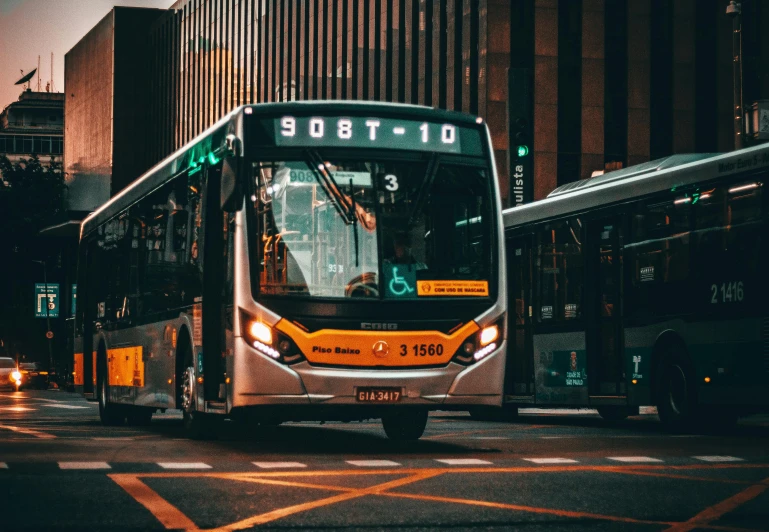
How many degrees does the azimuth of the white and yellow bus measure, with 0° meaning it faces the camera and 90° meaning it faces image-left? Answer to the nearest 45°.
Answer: approximately 315°

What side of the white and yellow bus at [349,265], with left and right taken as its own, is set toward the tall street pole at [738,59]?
left
